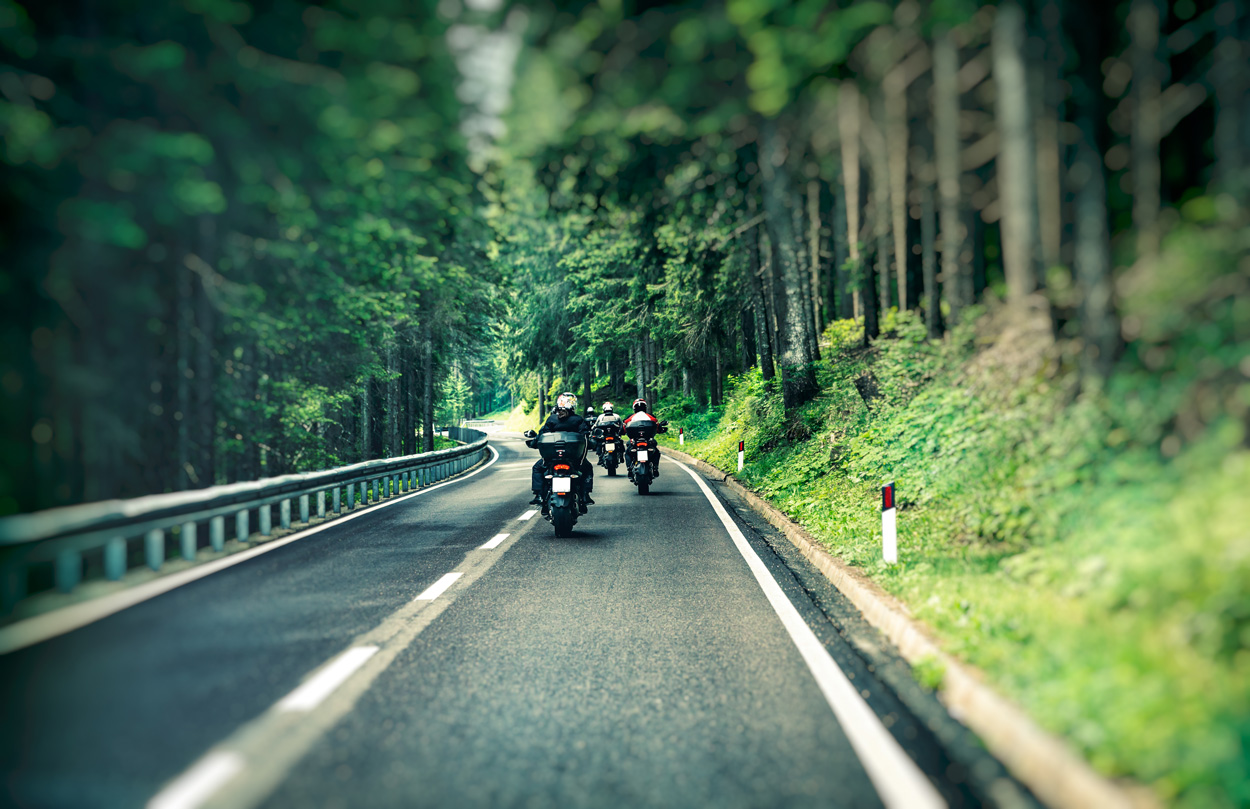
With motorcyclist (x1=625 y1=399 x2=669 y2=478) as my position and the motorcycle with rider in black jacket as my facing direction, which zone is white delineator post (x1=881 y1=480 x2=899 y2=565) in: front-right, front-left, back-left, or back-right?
front-left

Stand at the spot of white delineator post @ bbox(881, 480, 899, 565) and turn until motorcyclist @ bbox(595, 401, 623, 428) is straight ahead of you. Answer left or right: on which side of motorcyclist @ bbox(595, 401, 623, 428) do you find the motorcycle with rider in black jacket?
left

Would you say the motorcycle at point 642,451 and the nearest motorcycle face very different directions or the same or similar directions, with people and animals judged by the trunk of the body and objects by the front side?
same or similar directions

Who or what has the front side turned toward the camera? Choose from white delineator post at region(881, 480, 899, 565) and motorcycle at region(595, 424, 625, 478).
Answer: the white delineator post

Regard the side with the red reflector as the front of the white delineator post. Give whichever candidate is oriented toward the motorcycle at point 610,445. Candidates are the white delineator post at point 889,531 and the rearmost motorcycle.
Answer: the rearmost motorcycle

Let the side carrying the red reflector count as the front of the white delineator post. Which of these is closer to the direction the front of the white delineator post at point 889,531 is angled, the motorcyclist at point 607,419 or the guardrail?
the guardrail

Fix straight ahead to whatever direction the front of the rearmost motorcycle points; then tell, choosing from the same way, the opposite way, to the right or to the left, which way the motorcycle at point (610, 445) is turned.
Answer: the same way

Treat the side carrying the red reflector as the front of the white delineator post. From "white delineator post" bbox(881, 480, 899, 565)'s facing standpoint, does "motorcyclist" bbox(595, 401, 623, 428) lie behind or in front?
behind

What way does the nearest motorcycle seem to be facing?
away from the camera

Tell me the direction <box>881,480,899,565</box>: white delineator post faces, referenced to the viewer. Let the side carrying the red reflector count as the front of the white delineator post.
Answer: facing the viewer

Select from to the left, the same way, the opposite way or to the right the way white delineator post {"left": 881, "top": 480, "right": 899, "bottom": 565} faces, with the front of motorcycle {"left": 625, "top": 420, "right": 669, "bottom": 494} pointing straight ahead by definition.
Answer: the opposite way

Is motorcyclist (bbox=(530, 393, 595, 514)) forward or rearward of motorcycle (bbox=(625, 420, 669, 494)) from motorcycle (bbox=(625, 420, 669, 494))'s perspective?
rearward

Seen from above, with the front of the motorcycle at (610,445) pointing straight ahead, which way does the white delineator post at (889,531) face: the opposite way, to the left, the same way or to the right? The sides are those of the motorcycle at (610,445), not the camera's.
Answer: the opposite way

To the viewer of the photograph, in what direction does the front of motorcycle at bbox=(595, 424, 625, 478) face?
facing away from the viewer

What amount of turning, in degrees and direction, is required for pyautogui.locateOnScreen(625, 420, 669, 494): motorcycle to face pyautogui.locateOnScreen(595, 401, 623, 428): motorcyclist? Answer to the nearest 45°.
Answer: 0° — it already faces them

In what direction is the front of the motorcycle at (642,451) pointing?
away from the camera

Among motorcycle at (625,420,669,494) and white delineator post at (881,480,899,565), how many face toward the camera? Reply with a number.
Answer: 1

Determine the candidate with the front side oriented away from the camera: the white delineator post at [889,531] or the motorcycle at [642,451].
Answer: the motorcycle
